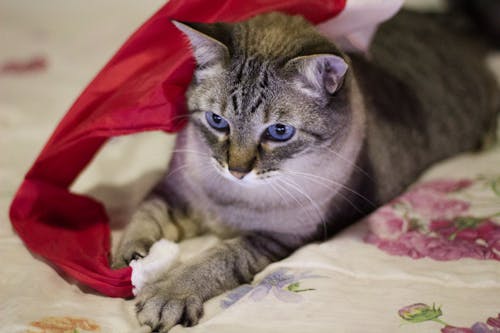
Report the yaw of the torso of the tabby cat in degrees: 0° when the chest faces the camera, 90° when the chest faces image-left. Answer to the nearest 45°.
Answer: approximately 45°
